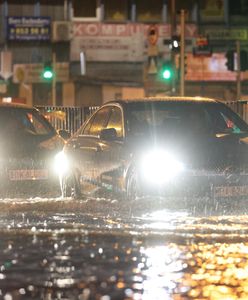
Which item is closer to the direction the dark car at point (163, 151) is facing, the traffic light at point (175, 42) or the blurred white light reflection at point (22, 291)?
the blurred white light reflection

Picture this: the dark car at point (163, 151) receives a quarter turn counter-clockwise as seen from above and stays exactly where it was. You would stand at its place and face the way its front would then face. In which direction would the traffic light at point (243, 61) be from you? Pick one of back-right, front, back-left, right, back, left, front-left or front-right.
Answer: front-left

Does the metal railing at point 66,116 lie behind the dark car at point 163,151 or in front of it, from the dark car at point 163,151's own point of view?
behind

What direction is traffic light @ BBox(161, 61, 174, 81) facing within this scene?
toward the camera

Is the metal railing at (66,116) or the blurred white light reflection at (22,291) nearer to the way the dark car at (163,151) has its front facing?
the blurred white light reflection

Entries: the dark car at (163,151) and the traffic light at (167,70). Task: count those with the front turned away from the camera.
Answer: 0

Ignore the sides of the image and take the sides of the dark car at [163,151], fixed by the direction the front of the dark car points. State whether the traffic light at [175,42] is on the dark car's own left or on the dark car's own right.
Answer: on the dark car's own left

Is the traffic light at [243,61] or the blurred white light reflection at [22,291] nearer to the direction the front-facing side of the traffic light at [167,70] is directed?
the blurred white light reflection
